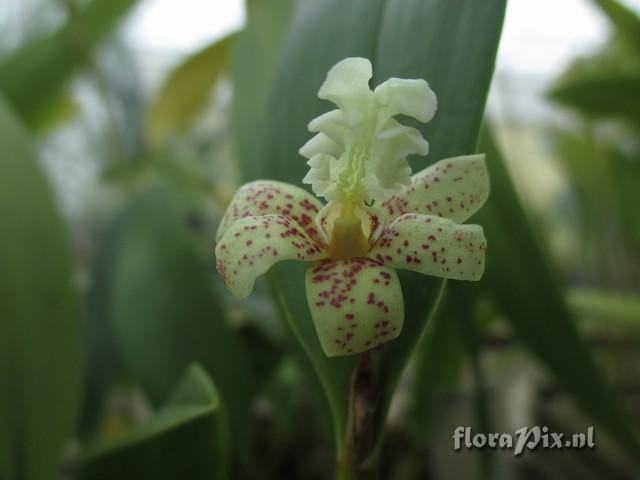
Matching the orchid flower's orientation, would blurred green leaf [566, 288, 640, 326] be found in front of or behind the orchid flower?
behind

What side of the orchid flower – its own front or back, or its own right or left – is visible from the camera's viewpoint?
front
